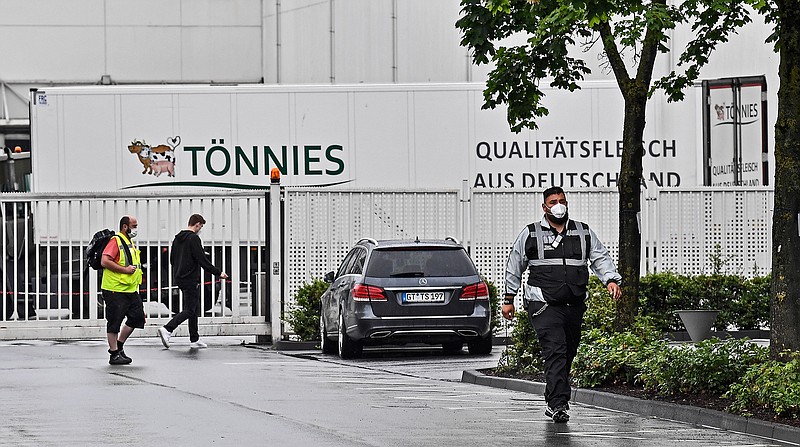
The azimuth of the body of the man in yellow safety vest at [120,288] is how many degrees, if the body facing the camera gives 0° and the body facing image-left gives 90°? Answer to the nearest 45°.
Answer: approximately 315°

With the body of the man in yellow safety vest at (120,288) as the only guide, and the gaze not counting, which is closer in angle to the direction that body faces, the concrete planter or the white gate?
the concrete planter
